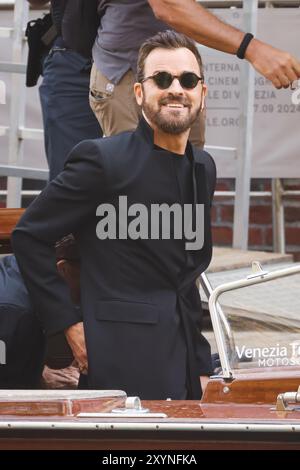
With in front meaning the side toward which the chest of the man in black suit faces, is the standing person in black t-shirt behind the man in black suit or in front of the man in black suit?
behind

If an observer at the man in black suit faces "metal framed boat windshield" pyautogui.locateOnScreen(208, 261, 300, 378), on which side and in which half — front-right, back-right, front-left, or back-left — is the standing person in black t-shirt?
back-left

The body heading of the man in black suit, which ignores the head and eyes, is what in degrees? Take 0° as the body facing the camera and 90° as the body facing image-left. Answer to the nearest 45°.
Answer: approximately 315°
